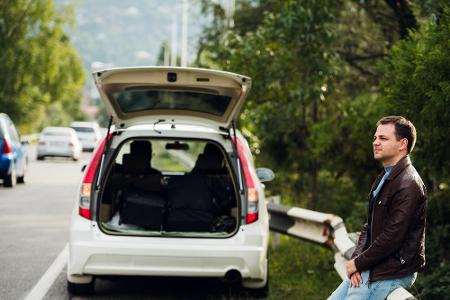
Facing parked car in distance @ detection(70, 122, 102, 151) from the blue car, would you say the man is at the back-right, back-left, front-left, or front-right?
back-right

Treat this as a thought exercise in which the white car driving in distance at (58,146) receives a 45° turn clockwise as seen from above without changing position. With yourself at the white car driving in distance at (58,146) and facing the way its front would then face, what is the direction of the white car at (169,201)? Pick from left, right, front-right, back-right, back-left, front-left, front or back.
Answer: back-right

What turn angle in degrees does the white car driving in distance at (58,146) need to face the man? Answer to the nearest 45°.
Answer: approximately 180°

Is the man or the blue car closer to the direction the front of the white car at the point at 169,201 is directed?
the blue car

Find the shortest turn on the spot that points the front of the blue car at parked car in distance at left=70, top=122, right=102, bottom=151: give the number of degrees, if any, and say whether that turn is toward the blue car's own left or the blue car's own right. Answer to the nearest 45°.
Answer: approximately 45° to the blue car's own left

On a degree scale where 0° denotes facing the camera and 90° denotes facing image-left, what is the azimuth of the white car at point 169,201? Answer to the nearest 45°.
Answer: approximately 180°

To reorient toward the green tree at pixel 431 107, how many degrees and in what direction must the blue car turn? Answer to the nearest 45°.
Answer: approximately 135° to its right

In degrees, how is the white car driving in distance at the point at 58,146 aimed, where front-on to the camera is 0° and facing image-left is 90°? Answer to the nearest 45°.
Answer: approximately 180°

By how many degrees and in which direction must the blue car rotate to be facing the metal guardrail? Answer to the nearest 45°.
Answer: approximately 135° to its right

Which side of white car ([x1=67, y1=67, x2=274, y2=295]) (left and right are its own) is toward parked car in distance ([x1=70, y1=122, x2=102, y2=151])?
front

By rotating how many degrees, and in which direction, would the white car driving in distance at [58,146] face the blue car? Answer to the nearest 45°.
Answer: approximately 180°

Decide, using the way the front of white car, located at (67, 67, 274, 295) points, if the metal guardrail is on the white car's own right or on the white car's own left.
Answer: on the white car's own right

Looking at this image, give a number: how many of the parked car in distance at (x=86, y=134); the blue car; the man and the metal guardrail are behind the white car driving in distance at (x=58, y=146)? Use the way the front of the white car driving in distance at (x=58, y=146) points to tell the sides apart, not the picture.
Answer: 3

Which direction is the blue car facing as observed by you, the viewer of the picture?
facing away from the viewer and to the right of the viewer

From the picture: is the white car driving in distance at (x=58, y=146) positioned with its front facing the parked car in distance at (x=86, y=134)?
yes
